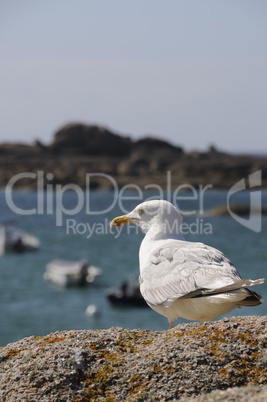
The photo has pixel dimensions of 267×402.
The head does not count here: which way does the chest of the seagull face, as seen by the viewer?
to the viewer's left

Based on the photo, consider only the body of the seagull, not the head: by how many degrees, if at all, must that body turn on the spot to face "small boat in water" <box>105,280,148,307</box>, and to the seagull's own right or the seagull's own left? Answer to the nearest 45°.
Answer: approximately 90° to the seagull's own right
